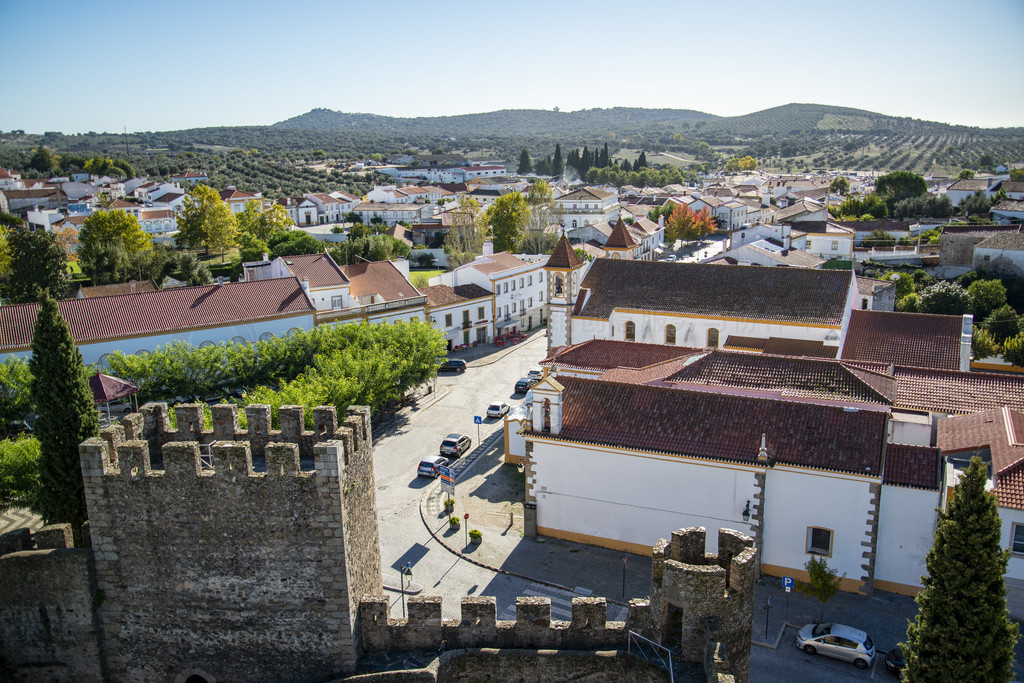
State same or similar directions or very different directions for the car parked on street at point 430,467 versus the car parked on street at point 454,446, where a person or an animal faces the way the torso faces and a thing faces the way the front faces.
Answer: same or similar directions

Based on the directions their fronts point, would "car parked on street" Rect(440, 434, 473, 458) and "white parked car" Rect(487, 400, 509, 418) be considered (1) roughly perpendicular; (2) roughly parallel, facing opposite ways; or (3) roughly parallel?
roughly parallel

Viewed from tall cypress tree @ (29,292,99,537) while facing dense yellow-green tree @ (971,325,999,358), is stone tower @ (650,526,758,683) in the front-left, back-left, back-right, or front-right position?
front-right

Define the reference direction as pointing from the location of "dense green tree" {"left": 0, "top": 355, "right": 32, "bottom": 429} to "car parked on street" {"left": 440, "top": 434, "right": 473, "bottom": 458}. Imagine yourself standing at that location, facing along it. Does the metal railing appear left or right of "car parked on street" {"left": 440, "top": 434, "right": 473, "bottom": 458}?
right

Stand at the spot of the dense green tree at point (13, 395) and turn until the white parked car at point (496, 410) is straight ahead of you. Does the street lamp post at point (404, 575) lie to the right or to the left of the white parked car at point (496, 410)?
right
